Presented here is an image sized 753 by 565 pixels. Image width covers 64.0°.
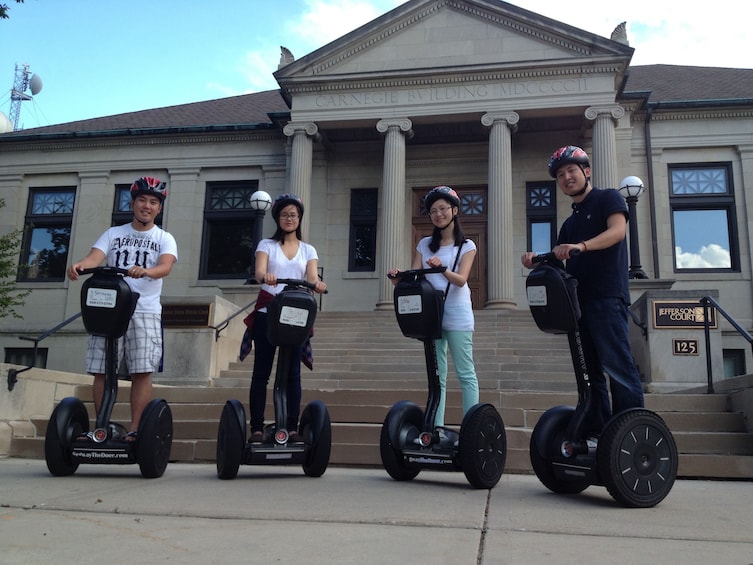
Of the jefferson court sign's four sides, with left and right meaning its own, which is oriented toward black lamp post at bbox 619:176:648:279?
back

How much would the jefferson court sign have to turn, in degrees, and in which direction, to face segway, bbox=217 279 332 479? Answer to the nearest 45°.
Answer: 0° — it already faces it

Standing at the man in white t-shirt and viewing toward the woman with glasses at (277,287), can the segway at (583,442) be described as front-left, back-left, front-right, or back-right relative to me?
front-right

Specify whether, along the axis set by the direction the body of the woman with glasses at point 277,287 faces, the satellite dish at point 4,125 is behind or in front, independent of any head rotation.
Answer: behind

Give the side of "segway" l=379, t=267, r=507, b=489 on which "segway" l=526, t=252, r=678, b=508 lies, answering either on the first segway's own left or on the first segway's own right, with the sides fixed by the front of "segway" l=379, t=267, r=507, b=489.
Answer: on the first segway's own left

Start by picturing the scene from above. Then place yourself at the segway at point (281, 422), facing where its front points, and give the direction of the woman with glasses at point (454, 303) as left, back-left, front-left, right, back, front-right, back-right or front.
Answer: left

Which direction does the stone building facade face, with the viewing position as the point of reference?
facing the viewer

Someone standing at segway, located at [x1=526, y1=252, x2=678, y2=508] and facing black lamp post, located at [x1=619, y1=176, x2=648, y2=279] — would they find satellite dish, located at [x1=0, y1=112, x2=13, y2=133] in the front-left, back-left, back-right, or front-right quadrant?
front-left

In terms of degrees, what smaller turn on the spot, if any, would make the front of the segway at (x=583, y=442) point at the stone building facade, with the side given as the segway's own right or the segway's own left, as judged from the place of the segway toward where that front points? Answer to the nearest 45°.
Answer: approximately 135° to the segway's own right

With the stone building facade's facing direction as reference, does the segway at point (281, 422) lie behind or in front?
in front

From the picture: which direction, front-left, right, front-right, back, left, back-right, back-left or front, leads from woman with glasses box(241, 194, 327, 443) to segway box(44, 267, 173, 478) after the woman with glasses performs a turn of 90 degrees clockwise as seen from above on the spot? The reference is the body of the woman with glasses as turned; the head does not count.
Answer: front

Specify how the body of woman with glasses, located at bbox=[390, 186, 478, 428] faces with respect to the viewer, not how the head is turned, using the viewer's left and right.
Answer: facing the viewer and to the left of the viewer

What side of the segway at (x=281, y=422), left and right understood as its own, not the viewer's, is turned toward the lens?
front

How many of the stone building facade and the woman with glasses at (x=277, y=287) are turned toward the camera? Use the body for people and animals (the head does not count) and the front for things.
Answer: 2

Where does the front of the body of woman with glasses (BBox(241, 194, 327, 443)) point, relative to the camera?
toward the camera

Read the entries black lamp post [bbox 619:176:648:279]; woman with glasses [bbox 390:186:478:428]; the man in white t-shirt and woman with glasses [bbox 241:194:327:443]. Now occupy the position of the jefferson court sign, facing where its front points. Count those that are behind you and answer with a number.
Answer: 1
